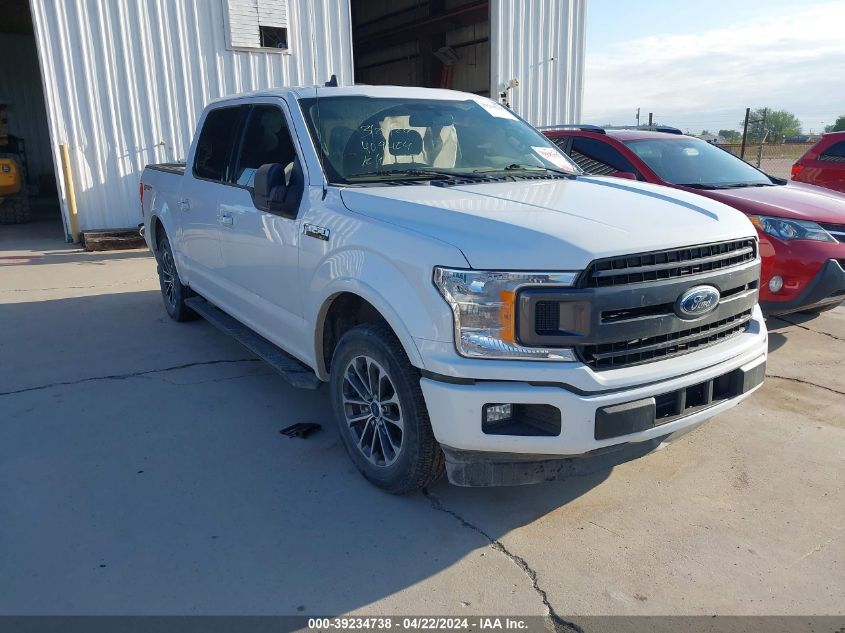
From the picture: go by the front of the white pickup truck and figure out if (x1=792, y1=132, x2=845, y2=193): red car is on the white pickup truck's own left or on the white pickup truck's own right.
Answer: on the white pickup truck's own left

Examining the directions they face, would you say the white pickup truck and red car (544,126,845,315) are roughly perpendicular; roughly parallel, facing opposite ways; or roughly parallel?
roughly parallel

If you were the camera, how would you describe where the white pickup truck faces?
facing the viewer and to the right of the viewer

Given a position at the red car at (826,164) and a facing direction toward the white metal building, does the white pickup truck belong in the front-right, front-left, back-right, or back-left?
front-left

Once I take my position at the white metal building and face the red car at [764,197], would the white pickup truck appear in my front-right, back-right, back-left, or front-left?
front-right

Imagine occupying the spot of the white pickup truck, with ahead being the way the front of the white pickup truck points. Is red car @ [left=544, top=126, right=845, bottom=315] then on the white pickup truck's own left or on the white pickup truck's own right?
on the white pickup truck's own left

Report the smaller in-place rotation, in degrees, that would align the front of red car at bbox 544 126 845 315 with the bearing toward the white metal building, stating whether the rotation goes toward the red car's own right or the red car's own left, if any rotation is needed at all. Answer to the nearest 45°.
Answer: approximately 135° to the red car's own right

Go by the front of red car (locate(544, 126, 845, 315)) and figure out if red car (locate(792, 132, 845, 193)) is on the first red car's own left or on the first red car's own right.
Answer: on the first red car's own left

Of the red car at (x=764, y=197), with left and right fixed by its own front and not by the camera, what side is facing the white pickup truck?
right

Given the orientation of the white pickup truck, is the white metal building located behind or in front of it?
behind

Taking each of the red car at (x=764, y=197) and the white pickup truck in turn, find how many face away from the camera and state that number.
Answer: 0
